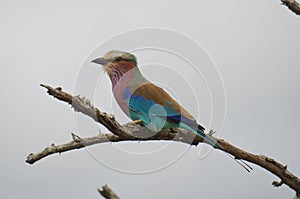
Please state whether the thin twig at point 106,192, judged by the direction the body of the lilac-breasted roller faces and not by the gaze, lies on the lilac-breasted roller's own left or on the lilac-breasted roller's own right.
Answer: on the lilac-breasted roller's own left

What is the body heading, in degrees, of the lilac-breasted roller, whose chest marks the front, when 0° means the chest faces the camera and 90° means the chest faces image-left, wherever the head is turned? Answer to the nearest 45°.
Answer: approximately 90°
